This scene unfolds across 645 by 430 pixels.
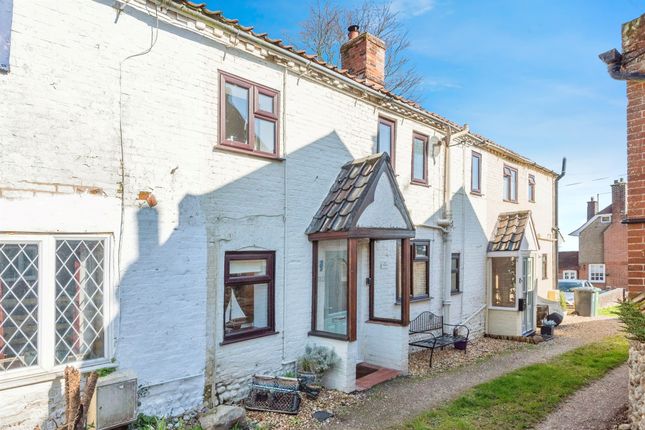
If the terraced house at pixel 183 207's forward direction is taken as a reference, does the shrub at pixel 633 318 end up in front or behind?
in front

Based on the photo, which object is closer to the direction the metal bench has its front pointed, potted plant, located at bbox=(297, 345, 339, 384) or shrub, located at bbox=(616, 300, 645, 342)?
the shrub

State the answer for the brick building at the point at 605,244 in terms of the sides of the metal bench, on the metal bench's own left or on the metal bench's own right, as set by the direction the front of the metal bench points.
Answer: on the metal bench's own left

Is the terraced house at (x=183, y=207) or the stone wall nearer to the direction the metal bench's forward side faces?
the stone wall

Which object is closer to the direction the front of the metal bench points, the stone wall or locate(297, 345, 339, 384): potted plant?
the stone wall

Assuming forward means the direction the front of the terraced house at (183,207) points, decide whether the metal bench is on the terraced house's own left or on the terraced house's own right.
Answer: on the terraced house's own left

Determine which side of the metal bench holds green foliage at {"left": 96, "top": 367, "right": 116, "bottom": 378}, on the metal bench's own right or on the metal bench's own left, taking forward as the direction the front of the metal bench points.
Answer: on the metal bench's own right

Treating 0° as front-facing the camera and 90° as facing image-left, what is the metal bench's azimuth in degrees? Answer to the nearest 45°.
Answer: approximately 315°

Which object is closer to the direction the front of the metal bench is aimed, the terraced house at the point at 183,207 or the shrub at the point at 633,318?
the shrub

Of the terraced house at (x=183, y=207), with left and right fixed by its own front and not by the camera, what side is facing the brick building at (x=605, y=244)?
left

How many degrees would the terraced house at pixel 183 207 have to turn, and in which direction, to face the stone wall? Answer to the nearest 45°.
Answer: approximately 45° to its left

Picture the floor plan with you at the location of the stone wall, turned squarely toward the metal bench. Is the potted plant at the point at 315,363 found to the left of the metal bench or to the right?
left
